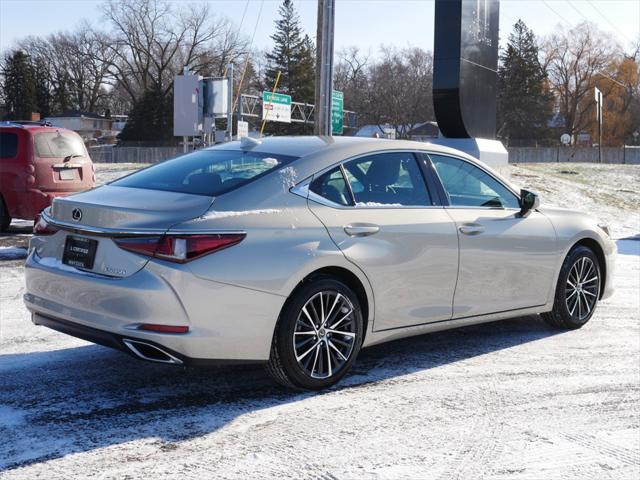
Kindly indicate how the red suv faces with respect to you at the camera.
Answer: facing away from the viewer and to the left of the viewer

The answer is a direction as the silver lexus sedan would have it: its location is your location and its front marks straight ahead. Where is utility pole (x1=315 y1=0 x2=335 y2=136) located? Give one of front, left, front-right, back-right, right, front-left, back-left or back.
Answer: front-left

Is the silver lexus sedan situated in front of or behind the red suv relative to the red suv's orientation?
behind

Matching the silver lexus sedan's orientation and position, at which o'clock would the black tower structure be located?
The black tower structure is roughly at 11 o'clock from the silver lexus sedan.

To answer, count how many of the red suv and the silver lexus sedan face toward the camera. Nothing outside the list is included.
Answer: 0

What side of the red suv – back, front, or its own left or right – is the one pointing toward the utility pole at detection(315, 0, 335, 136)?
right

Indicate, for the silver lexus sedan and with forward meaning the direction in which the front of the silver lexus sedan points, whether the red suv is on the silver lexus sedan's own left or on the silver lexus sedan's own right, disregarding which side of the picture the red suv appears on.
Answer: on the silver lexus sedan's own left

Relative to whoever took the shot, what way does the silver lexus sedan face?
facing away from the viewer and to the right of the viewer

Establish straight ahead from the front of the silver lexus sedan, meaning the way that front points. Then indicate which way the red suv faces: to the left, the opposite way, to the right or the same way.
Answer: to the left
